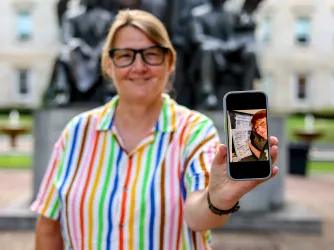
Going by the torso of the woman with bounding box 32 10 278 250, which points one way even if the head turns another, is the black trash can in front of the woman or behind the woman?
behind

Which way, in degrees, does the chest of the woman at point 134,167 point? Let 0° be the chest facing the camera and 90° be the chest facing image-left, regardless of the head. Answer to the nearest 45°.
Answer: approximately 0°

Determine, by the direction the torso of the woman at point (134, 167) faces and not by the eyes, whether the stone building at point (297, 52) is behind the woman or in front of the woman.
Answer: behind

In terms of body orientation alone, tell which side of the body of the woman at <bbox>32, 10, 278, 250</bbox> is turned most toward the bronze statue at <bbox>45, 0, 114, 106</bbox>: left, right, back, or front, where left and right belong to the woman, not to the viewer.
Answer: back

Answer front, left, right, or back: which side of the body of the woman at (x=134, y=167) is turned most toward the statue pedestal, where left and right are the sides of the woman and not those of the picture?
back

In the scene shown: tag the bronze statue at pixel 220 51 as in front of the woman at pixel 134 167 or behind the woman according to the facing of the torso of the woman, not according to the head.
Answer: behind
